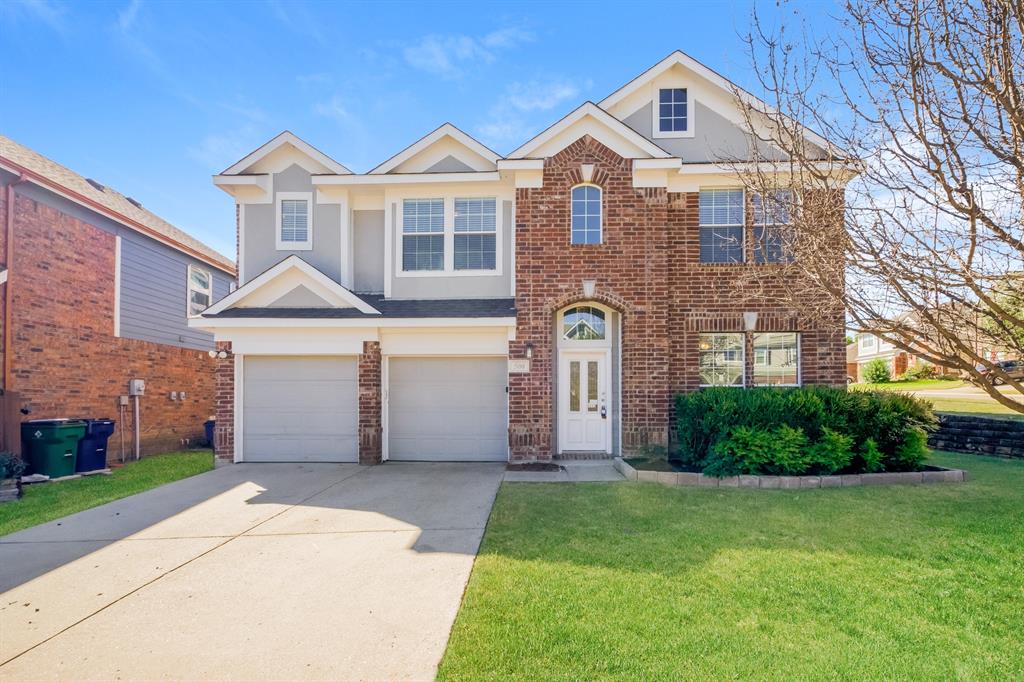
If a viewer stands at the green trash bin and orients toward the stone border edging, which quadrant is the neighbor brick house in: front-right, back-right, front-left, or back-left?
back-left

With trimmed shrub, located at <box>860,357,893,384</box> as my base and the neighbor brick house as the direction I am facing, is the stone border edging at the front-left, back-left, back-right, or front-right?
front-left

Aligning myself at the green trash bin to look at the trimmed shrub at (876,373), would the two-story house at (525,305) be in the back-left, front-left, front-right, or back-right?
front-right

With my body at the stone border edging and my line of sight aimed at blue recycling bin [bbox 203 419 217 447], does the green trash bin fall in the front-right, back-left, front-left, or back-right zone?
front-left

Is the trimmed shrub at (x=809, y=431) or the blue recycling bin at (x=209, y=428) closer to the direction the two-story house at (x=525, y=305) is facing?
the trimmed shrub

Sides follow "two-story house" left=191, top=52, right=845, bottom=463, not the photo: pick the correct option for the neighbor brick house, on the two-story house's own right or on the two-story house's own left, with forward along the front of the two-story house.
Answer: on the two-story house's own right

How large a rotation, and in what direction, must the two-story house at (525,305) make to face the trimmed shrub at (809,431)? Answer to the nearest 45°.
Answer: approximately 45° to its left

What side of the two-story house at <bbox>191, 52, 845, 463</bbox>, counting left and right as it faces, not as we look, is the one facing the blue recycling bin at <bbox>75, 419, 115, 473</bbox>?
right

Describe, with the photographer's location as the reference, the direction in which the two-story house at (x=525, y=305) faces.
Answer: facing the viewer
